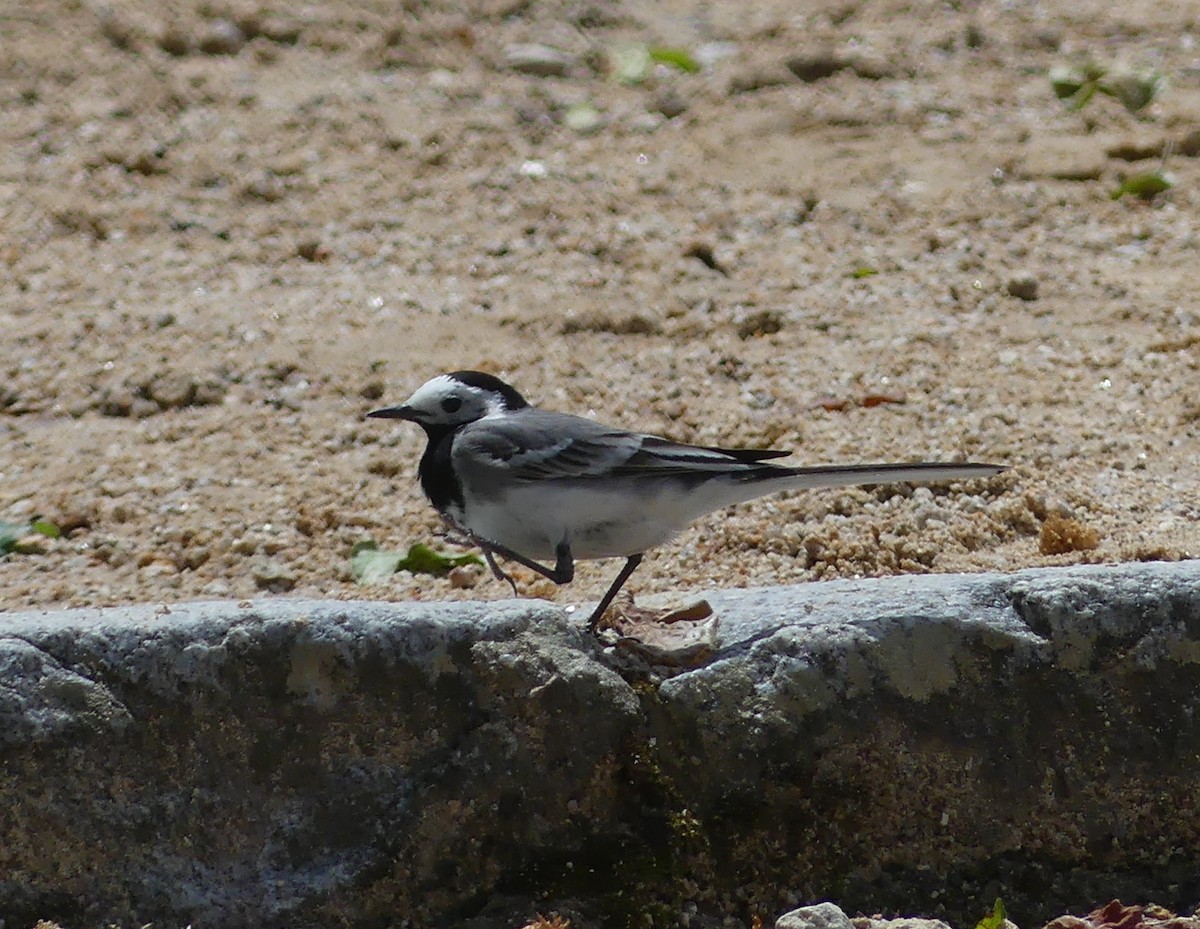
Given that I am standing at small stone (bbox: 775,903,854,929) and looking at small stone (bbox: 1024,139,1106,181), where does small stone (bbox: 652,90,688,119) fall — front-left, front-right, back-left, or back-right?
front-left

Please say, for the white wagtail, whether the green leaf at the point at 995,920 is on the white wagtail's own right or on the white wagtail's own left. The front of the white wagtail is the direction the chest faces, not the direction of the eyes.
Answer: on the white wagtail's own left

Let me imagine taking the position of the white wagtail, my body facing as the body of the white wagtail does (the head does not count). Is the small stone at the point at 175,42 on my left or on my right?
on my right

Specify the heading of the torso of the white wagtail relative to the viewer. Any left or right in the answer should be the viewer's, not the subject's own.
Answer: facing to the left of the viewer

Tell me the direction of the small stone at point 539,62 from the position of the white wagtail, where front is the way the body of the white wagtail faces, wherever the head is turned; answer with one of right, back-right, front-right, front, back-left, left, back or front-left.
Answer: right

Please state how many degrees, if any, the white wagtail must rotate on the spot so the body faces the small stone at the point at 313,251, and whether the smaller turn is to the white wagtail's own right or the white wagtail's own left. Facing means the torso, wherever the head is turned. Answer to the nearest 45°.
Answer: approximately 45° to the white wagtail's own right

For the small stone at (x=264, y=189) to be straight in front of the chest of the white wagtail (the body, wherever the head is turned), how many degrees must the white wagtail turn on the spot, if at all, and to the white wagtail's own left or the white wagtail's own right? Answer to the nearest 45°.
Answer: approximately 45° to the white wagtail's own right

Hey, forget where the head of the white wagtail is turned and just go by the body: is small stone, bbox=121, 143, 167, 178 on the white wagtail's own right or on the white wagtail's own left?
on the white wagtail's own right

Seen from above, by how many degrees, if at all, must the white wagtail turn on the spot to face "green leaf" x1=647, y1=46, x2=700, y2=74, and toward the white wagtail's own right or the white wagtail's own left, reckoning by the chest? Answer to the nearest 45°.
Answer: approximately 90° to the white wagtail's own right

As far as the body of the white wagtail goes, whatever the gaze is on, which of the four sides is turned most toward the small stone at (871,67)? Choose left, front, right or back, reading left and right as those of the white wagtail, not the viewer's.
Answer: right

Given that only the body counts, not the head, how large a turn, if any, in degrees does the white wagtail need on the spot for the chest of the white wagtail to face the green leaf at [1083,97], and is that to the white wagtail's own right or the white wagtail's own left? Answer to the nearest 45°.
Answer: approximately 135° to the white wagtail's own right

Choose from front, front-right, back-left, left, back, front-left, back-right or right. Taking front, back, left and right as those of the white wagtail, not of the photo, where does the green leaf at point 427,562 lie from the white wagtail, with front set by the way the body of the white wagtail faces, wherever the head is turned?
front-right

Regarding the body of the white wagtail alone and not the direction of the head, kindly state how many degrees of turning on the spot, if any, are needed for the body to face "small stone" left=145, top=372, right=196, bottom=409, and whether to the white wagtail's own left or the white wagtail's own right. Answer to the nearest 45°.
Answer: approximately 45° to the white wagtail's own right

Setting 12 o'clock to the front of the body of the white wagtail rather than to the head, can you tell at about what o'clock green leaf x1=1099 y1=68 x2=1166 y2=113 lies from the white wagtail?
The green leaf is roughly at 4 o'clock from the white wagtail.

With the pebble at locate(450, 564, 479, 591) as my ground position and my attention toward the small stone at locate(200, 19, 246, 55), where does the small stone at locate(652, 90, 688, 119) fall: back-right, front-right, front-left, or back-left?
front-right

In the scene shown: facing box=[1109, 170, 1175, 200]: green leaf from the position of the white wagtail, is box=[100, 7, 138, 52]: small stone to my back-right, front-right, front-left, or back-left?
front-left

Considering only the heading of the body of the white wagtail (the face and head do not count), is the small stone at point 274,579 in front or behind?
in front

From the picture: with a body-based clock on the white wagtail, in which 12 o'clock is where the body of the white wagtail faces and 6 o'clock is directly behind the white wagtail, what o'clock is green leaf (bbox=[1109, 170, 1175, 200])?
The green leaf is roughly at 4 o'clock from the white wagtail.
